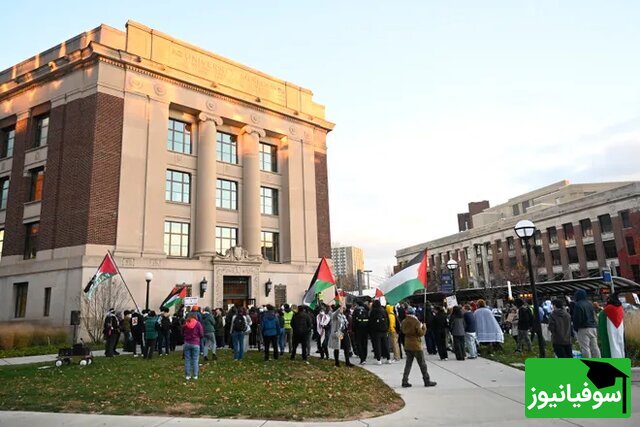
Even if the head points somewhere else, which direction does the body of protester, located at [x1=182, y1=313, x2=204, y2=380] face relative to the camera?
away from the camera

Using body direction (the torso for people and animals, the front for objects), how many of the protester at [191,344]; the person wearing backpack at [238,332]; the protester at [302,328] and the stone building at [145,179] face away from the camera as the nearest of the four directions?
3

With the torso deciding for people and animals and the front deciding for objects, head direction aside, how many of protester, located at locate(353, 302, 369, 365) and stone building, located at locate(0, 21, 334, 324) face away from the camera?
1

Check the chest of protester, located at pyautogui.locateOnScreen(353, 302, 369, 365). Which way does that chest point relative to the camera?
away from the camera

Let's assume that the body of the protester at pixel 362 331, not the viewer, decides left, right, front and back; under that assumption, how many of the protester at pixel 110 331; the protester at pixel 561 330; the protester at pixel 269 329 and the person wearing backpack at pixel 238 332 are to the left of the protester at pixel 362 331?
3

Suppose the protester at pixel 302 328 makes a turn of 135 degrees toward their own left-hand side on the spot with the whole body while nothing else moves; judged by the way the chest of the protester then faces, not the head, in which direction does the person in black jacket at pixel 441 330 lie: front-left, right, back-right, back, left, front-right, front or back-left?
back-left

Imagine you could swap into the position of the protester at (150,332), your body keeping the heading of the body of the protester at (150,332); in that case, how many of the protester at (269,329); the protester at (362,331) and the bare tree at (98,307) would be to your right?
2

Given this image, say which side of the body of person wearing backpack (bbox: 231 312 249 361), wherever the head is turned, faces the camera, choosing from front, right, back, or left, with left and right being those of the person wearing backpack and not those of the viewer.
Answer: back

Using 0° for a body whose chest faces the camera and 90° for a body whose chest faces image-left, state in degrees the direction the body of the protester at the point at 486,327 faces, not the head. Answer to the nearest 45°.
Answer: approximately 135°

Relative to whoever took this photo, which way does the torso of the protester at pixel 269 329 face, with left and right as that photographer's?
facing away from the viewer

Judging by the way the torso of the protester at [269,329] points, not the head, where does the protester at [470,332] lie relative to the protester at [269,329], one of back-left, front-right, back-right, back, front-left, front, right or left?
right

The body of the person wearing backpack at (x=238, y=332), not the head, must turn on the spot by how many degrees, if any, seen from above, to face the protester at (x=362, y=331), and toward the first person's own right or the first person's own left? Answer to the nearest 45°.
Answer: approximately 90° to the first person's own right

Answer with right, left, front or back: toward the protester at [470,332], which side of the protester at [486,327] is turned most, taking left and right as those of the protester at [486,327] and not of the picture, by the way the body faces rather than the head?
left

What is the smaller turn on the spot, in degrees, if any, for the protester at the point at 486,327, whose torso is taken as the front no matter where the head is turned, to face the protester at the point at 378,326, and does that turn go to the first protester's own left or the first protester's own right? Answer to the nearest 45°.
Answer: approximately 90° to the first protester's own left

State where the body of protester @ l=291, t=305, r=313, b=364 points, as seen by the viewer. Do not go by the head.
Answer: away from the camera
